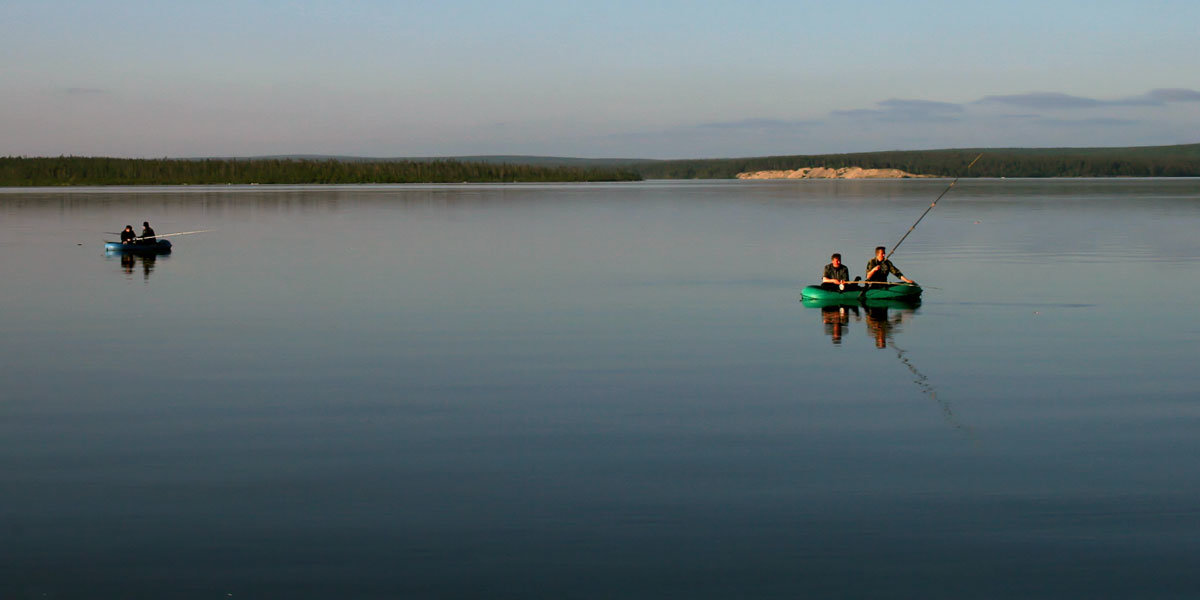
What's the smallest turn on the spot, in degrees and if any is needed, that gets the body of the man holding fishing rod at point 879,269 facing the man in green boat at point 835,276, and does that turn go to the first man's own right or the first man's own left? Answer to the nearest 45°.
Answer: approximately 90° to the first man's own right

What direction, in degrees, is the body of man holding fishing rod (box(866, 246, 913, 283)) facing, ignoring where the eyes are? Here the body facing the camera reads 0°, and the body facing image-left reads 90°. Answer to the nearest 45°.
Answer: approximately 315°
